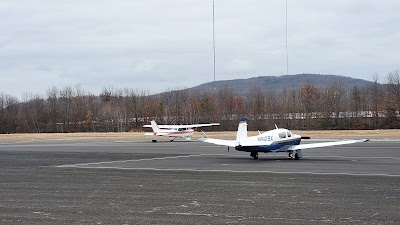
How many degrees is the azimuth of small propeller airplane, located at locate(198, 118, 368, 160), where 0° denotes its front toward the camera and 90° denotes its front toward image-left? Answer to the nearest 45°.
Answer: approximately 225°
